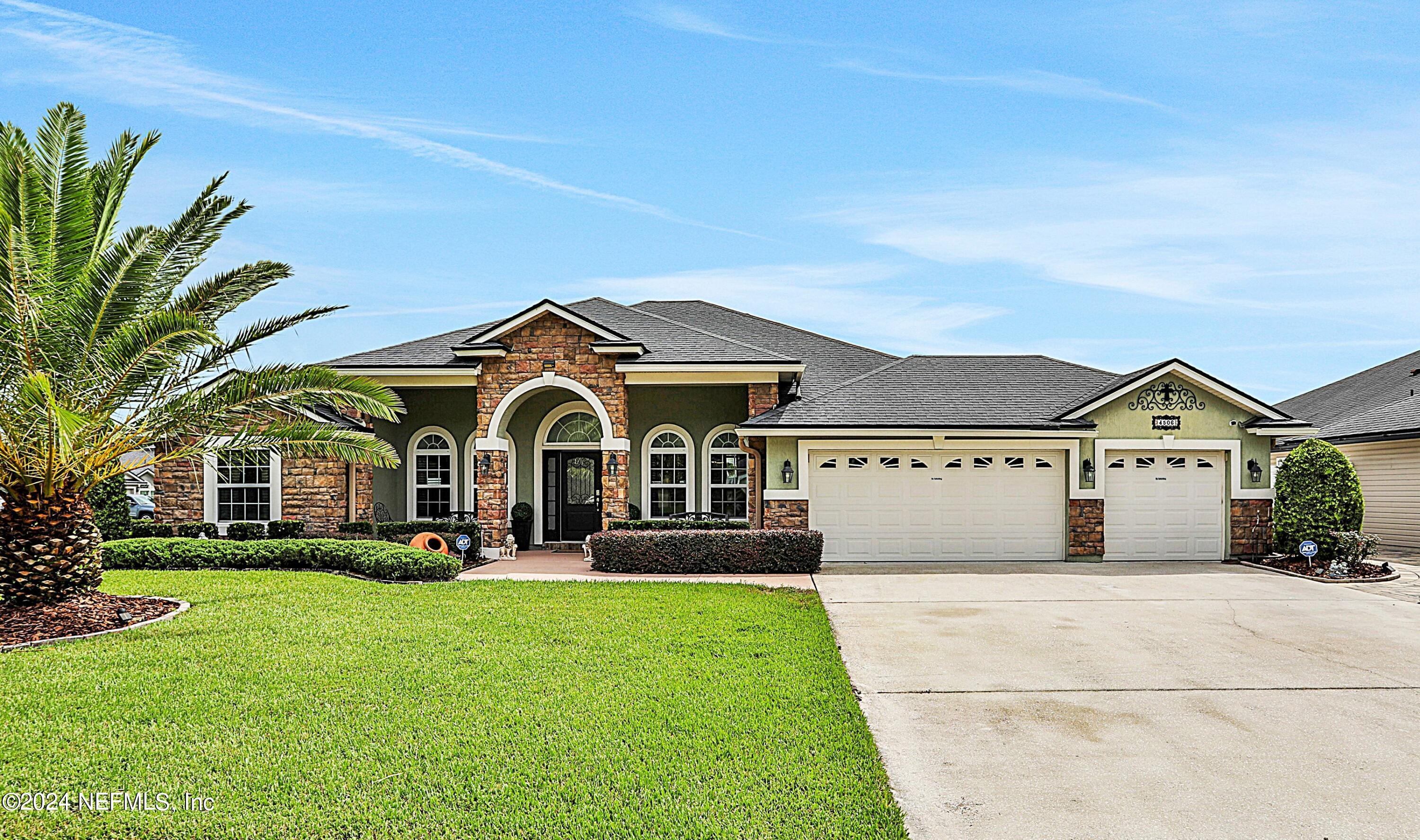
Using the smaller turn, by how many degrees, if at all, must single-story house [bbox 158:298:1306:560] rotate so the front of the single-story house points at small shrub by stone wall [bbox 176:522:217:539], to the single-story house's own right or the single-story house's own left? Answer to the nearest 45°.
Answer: approximately 90° to the single-story house's own right

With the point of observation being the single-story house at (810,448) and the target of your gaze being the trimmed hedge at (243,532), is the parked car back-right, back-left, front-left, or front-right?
front-right

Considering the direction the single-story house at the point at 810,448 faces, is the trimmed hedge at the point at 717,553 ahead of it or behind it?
ahead

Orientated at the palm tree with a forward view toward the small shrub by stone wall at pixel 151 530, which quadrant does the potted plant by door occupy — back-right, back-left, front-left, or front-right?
front-right

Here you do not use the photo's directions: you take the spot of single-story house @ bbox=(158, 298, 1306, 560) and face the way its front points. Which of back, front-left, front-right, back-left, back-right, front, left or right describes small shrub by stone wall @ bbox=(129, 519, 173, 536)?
right

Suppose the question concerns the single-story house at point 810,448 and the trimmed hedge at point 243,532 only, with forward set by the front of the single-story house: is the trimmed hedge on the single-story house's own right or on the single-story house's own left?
on the single-story house's own right

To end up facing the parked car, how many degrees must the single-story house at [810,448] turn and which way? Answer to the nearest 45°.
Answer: approximately 135° to its right

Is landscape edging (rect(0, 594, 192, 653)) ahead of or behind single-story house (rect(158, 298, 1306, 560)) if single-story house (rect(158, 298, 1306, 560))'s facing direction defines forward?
ahead

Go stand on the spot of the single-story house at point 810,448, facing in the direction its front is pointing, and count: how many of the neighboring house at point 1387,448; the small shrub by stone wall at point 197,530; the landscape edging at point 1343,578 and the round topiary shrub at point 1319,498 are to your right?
1

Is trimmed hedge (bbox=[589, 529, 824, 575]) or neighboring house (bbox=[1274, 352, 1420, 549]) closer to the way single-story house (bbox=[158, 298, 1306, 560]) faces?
the trimmed hedge

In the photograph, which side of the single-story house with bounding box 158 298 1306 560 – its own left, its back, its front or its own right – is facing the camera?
front

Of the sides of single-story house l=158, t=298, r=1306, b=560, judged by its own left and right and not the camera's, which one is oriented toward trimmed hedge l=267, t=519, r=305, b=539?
right

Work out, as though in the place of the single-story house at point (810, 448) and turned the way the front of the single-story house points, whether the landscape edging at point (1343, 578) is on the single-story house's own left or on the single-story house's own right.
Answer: on the single-story house's own left
